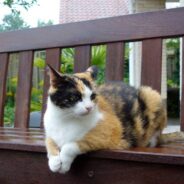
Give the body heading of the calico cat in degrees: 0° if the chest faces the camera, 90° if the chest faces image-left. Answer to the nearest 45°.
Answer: approximately 45°
